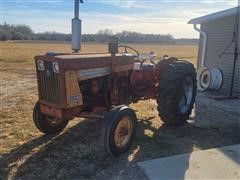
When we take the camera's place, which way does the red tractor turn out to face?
facing the viewer and to the left of the viewer

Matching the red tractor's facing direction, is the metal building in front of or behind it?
behind
